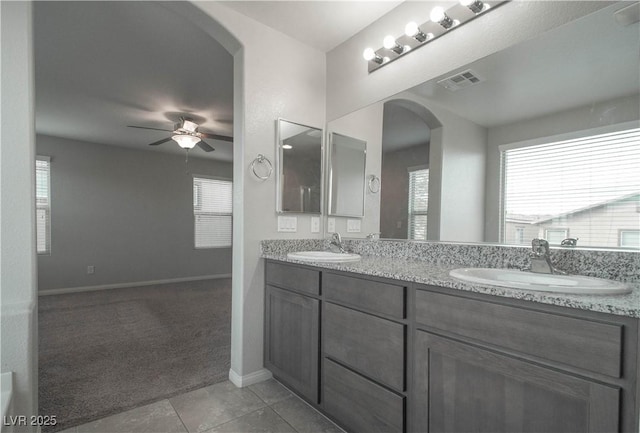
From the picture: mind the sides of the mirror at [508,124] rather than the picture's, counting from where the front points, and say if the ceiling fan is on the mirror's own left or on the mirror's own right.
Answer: on the mirror's own right

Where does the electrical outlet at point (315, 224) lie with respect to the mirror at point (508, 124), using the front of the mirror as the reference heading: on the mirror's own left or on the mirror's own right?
on the mirror's own right

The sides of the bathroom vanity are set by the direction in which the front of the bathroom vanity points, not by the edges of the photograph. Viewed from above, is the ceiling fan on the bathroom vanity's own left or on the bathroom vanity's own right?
on the bathroom vanity's own right

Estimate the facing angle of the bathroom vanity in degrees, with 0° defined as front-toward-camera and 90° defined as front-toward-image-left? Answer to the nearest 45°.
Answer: approximately 45°
